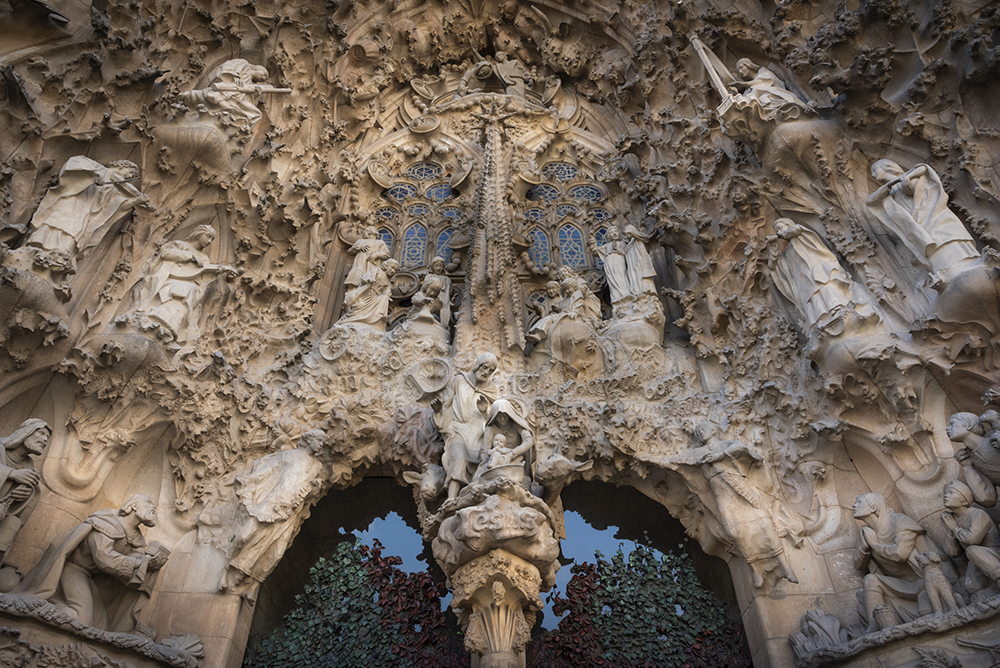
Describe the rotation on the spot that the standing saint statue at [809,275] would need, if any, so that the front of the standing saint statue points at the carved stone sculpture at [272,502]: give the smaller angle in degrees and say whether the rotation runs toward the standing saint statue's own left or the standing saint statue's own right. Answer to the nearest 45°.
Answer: approximately 45° to the standing saint statue's own right

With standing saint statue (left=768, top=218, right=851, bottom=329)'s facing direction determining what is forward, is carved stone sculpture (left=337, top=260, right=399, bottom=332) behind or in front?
in front

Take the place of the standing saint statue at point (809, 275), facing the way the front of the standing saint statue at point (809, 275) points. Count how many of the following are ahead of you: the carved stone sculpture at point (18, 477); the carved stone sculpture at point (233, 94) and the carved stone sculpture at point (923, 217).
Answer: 2

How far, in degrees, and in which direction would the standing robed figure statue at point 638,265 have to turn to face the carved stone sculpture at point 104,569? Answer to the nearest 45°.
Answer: approximately 45° to its right

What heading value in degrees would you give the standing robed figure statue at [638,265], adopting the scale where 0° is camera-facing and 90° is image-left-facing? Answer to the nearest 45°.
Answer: approximately 45°

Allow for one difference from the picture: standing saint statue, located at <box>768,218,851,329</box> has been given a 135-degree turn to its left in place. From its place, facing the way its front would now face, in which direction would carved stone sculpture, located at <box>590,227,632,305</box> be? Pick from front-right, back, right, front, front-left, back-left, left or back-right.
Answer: back

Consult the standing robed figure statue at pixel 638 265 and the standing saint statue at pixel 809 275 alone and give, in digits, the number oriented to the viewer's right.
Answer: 0

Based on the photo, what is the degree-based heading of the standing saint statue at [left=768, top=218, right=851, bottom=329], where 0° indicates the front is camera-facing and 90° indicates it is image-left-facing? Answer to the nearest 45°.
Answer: approximately 45°
